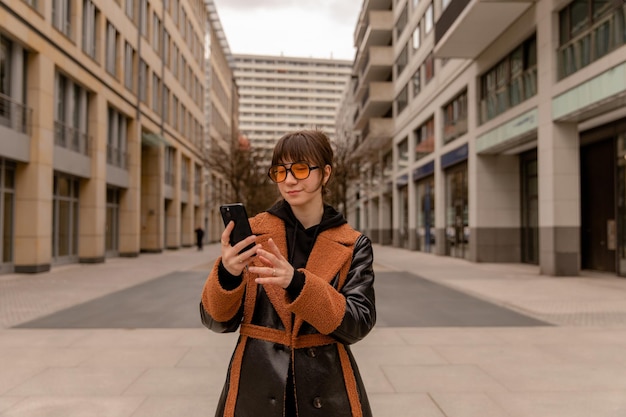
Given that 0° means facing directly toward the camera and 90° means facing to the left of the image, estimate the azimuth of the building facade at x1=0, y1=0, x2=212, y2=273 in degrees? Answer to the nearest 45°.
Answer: approximately 315°

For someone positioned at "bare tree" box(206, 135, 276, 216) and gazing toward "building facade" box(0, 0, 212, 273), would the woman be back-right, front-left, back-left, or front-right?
front-left

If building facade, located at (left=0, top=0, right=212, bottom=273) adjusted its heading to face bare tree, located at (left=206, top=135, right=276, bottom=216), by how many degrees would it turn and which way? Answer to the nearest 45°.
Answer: approximately 45° to its left

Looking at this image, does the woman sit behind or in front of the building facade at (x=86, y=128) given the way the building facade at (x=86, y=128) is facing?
in front
